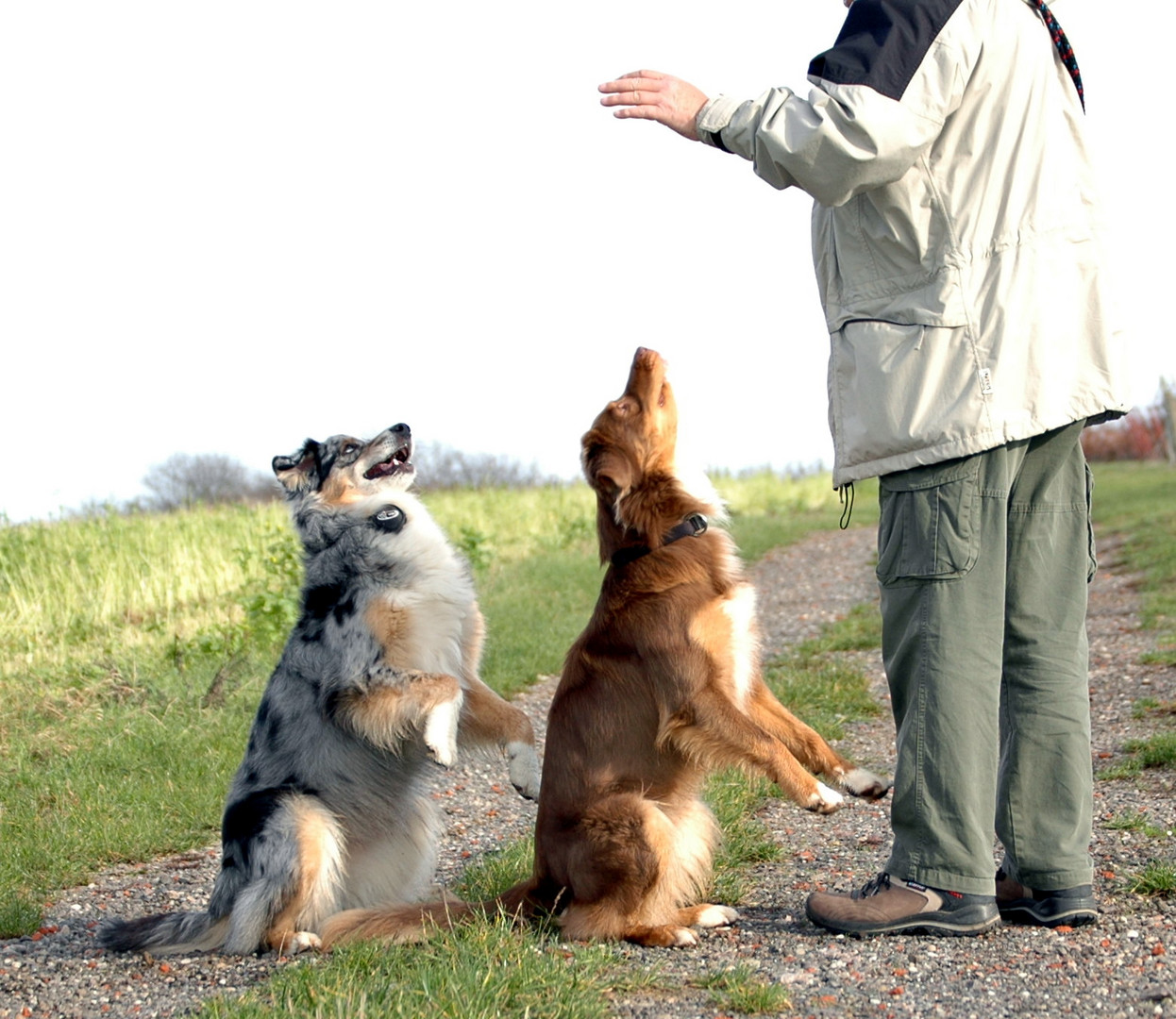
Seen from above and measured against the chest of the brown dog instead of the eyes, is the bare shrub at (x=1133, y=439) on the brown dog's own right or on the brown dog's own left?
on the brown dog's own left

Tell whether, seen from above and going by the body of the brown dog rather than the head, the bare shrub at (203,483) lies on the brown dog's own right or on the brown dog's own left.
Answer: on the brown dog's own left

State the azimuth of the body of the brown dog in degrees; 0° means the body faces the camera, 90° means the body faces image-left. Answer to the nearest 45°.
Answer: approximately 270°
